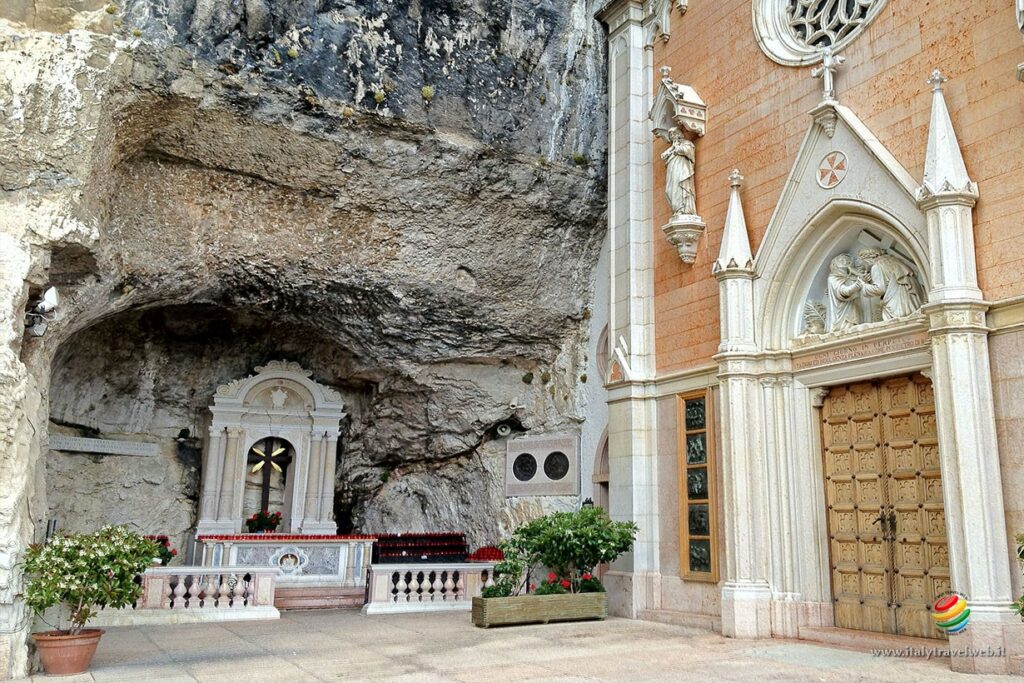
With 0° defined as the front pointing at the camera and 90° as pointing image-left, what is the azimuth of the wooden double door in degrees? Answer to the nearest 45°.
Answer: approximately 45°

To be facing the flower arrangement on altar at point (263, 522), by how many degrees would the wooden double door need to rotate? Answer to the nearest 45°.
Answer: approximately 45° to its right

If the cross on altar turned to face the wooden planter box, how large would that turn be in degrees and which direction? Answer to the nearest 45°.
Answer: approximately 45° to its left

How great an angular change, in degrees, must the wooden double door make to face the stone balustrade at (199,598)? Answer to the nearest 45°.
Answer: approximately 45° to its right

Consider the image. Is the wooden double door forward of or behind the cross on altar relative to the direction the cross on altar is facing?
forward

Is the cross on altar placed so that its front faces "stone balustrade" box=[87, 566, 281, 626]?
yes

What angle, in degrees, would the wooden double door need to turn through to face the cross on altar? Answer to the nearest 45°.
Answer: approximately 45° to its right

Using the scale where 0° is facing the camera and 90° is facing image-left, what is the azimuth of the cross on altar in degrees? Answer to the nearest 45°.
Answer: approximately 0°

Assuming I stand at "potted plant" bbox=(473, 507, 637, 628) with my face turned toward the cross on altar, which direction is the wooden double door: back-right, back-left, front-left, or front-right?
back-right
